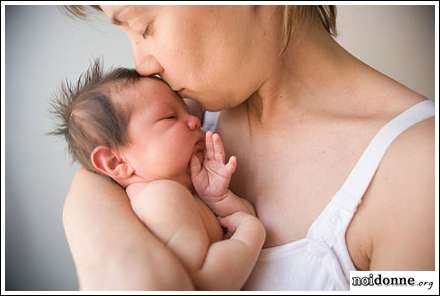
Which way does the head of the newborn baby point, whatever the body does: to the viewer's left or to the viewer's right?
to the viewer's right

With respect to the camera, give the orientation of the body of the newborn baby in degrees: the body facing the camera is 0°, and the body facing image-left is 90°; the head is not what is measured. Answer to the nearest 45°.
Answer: approximately 270°

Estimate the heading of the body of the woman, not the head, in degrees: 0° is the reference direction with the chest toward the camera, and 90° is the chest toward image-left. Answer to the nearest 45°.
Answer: approximately 45°
